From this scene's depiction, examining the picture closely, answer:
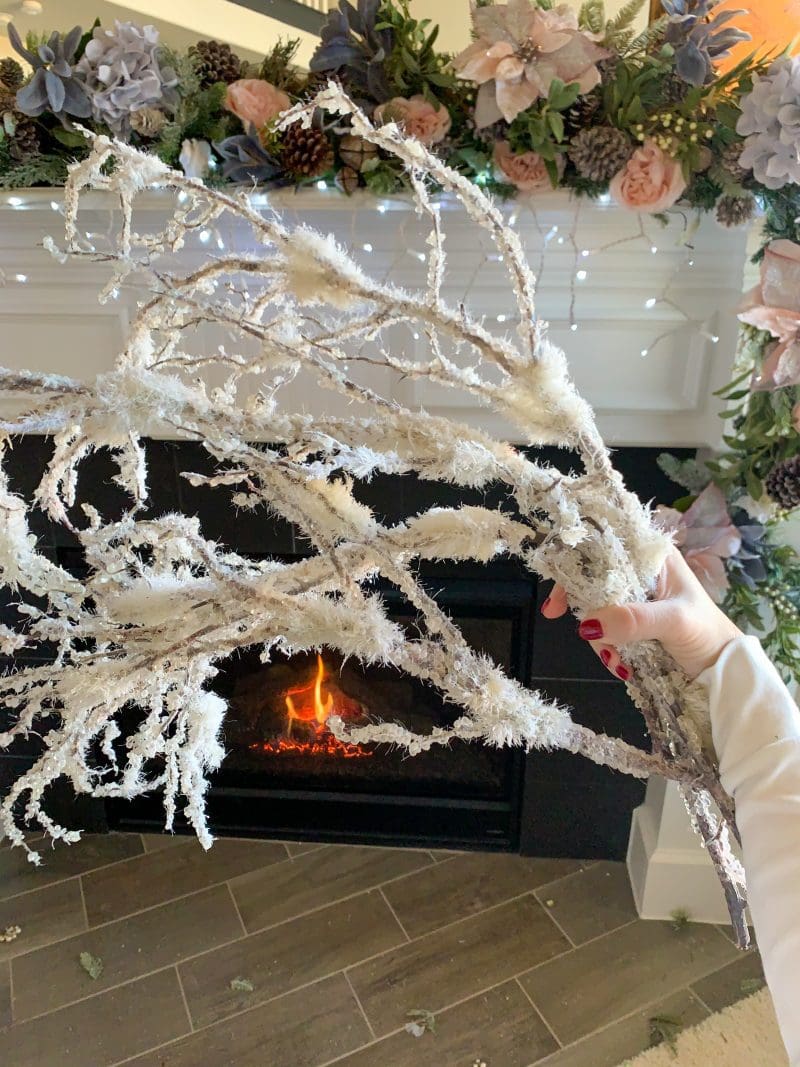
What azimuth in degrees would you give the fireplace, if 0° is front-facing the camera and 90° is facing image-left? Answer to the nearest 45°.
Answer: approximately 0°

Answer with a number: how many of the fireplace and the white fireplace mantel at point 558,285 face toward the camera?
2
